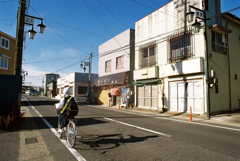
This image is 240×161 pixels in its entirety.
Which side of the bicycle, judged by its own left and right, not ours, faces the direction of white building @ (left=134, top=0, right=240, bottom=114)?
right

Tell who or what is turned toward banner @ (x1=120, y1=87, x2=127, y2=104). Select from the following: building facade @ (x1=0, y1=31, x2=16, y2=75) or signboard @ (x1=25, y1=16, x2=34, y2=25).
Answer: the building facade

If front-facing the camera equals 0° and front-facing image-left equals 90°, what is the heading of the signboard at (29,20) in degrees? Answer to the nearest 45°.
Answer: approximately 0°

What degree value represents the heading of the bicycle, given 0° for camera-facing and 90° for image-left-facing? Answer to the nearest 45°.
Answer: approximately 135°

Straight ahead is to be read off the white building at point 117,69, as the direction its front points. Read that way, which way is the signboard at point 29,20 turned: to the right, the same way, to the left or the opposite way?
to the left

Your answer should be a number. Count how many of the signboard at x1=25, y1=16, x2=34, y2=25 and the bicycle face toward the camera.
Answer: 1
